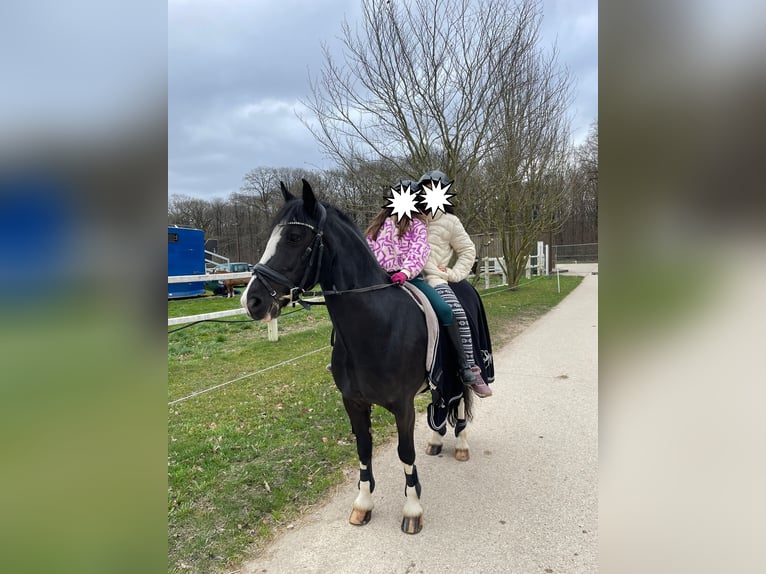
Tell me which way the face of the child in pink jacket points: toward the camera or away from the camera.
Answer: toward the camera

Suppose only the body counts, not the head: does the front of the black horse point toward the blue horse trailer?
no

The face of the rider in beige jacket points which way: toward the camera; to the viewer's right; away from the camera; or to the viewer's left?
toward the camera

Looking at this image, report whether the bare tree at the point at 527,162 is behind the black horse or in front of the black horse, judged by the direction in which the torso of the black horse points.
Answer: behind

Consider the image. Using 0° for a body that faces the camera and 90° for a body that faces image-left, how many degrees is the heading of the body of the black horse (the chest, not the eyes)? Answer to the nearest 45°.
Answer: approximately 45°
